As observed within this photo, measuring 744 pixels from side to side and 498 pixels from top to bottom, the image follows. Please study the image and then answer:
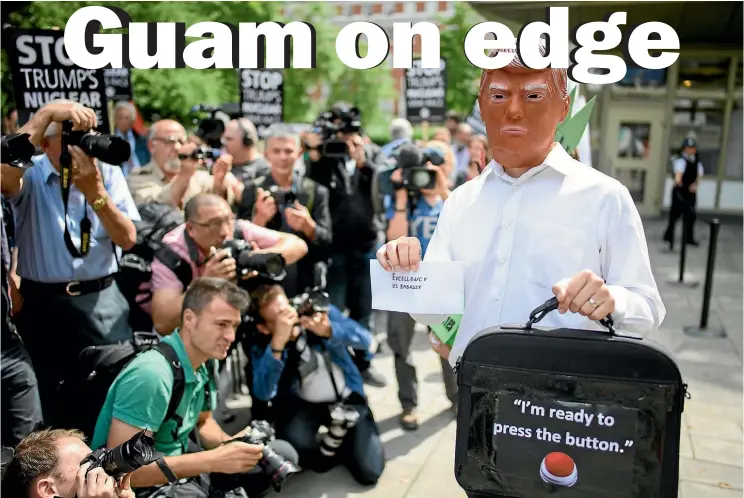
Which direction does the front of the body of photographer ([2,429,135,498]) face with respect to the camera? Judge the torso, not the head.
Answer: to the viewer's right

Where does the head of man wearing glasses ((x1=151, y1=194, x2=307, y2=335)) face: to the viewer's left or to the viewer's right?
to the viewer's right

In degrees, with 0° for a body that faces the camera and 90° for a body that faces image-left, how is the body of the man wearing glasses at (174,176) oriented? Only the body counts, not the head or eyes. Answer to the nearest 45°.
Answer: approximately 315°

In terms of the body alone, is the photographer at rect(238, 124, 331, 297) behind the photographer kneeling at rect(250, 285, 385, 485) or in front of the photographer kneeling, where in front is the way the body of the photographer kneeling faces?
behind

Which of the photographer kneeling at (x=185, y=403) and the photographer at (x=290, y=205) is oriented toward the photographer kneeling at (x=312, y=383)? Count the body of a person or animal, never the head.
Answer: the photographer
